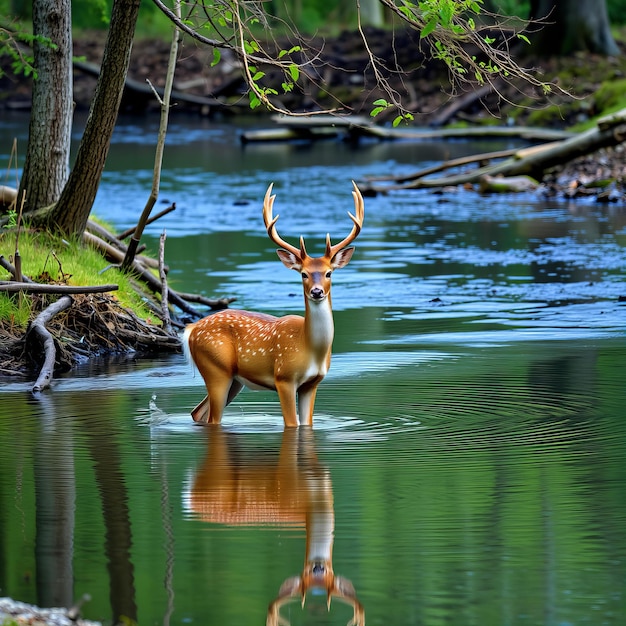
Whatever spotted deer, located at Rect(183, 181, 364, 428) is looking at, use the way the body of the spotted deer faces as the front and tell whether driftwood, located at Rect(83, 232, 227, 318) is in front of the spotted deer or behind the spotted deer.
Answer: behind

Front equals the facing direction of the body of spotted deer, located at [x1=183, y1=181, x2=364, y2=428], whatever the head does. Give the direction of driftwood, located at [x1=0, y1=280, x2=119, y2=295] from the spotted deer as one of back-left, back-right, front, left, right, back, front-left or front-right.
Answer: back

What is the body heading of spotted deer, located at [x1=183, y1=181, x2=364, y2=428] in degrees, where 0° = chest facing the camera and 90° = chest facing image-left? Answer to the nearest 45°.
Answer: approximately 315°

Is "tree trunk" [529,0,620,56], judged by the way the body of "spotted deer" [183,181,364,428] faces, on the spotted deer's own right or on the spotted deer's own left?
on the spotted deer's own left

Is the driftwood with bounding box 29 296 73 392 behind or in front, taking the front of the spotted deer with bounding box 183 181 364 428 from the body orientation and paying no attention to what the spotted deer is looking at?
behind

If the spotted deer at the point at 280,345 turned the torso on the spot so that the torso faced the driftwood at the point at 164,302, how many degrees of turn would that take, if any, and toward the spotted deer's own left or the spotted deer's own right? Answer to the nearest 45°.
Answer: approximately 135° to the spotted deer's own left

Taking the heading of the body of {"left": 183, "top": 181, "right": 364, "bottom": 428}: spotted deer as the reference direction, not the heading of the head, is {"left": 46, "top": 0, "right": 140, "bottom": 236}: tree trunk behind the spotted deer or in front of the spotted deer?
behind

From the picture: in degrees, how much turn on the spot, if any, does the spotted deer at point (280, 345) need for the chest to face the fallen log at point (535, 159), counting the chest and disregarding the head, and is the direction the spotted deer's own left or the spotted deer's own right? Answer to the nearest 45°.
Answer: approximately 135° to the spotted deer's own left

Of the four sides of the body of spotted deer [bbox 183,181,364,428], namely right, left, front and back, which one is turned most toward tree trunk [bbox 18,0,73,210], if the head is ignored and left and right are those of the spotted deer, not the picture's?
back
